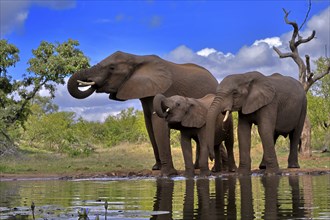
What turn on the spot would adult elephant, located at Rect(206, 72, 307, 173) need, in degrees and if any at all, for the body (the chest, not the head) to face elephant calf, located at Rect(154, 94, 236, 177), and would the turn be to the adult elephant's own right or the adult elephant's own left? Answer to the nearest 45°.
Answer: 0° — it already faces it

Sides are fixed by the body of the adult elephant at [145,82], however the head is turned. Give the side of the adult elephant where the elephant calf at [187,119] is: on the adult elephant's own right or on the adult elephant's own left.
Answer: on the adult elephant's own left

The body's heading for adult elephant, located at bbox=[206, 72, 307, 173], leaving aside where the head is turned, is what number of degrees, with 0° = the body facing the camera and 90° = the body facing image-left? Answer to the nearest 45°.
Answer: approximately 45°

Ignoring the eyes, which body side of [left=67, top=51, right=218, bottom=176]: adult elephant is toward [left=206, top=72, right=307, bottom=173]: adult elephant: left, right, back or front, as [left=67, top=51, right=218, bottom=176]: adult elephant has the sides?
back

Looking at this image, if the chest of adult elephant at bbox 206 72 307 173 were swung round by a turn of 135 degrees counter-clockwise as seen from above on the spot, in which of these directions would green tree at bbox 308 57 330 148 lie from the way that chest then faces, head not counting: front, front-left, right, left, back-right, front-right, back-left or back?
left

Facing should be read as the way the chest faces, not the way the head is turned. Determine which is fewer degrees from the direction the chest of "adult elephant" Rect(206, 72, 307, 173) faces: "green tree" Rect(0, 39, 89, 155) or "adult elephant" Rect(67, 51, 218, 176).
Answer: the adult elephant

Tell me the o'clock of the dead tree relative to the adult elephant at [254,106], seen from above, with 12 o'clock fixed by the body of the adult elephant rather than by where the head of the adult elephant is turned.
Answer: The dead tree is roughly at 5 o'clock from the adult elephant.

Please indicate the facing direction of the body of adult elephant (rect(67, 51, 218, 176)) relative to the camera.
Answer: to the viewer's left

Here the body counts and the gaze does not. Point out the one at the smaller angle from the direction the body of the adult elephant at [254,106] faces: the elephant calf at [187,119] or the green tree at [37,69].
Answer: the elephant calf
